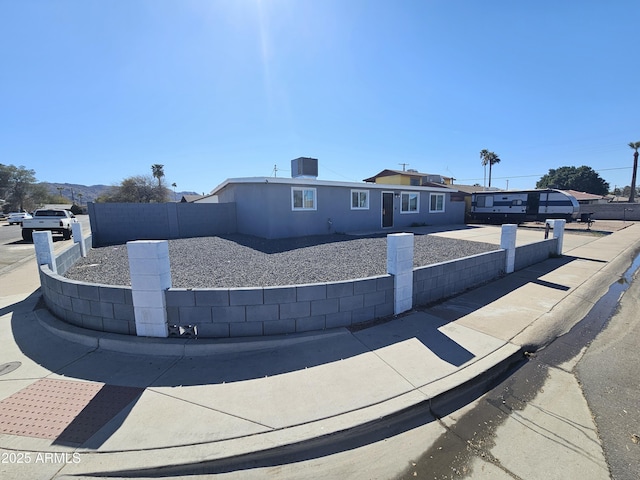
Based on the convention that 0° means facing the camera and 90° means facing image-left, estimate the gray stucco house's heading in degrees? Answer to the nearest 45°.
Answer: approximately 315°

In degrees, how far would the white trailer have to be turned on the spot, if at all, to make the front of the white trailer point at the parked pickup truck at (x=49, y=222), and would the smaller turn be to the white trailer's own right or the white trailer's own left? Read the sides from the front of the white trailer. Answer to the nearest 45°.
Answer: approximately 135° to the white trailer's own right

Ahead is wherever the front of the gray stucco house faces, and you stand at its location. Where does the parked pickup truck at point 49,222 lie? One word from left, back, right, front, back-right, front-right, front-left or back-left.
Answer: back-right

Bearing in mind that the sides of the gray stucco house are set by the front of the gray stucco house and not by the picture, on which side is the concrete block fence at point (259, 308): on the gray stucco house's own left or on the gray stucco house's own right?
on the gray stucco house's own right

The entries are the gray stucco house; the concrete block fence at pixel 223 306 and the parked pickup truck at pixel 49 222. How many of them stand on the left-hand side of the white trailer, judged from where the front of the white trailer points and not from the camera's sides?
0

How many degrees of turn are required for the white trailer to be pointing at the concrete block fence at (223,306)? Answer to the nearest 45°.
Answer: approximately 90° to its right

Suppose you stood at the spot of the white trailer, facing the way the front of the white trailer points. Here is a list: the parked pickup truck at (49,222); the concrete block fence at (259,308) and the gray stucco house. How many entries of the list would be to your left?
0

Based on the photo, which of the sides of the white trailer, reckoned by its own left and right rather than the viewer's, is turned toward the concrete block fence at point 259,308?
right

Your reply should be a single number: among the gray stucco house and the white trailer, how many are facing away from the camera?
0

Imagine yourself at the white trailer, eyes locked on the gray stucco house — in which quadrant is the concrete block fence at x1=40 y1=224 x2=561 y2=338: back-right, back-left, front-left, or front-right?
front-left

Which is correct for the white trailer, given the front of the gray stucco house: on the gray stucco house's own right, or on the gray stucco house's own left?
on the gray stucco house's own left

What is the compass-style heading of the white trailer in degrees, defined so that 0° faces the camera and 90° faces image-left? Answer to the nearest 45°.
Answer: approximately 270°

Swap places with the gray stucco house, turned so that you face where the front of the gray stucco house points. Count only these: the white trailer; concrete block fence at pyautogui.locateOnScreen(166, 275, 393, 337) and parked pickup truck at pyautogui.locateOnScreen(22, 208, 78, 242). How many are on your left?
1
